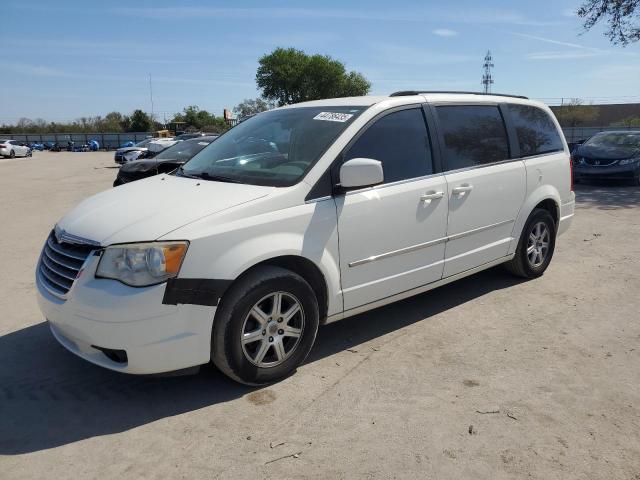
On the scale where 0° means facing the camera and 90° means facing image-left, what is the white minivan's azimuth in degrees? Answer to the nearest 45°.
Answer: approximately 45°

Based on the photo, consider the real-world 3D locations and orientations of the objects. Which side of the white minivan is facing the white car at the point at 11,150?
right

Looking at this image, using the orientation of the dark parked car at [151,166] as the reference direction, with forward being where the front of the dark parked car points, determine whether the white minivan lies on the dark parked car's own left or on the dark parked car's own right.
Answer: on the dark parked car's own left

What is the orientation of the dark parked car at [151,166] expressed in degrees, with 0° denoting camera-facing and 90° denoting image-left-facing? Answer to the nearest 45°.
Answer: approximately 45°

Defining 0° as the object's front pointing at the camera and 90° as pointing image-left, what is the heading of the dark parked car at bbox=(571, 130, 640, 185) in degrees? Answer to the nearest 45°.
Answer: approximately 45°

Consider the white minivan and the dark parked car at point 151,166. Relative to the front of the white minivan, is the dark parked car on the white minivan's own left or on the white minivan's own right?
on the white minivan's own right
